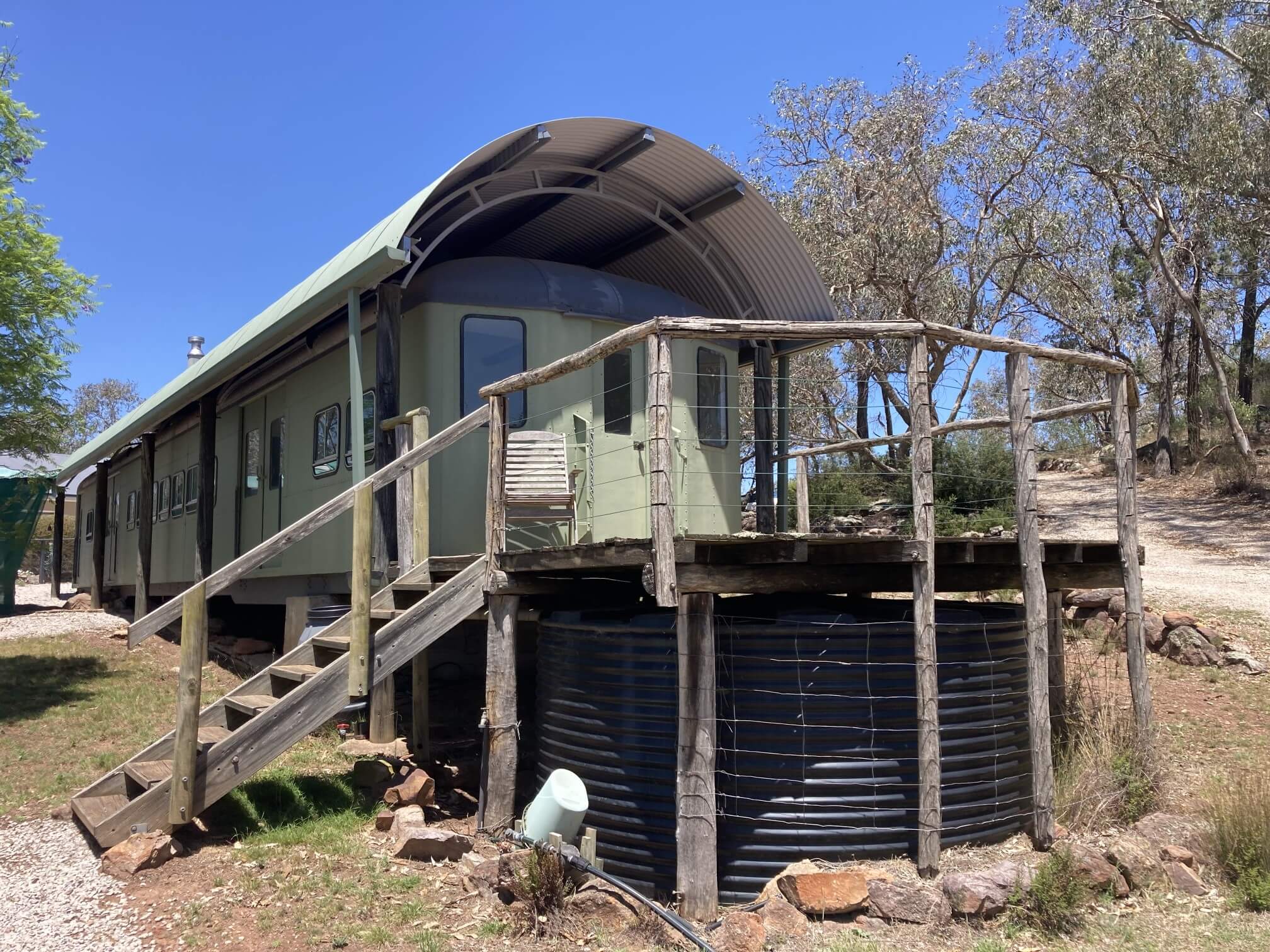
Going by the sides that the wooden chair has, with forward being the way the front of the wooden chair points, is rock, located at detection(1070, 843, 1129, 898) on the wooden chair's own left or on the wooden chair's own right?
on the wooden chair's own left

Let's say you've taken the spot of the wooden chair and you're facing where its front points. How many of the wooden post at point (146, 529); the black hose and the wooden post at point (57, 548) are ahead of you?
1

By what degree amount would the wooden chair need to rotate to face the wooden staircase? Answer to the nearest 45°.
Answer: approximately 45° to its right

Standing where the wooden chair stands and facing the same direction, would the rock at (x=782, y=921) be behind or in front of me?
in front

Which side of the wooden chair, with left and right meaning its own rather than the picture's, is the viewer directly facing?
front

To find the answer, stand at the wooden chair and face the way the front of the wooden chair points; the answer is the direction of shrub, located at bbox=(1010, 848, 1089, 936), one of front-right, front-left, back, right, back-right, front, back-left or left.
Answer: front-left

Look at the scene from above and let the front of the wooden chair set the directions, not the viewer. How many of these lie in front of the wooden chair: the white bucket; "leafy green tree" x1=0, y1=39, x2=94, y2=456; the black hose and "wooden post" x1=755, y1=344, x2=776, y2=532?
2

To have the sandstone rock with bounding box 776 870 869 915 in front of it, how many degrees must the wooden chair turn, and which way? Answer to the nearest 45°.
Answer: approximately 45° to its left

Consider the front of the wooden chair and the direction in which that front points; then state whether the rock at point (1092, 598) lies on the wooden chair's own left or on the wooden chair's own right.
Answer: on the wooden chair's own left

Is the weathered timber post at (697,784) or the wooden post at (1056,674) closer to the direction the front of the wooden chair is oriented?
the weathered timber post

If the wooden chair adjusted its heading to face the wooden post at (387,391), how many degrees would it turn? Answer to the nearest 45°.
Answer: approximately 90° to its right

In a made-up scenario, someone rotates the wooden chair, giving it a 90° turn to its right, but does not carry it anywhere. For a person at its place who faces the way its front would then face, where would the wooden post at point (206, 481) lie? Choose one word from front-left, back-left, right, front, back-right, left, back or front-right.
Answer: front-right

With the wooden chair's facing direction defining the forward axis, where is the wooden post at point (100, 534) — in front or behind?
behind

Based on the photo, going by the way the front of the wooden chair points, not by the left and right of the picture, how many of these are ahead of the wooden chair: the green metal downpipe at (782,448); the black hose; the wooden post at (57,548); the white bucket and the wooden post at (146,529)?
2

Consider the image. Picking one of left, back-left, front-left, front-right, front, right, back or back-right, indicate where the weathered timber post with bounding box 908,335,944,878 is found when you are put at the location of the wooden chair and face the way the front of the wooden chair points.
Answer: front-left

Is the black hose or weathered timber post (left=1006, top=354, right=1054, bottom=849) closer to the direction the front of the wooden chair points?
the black hose

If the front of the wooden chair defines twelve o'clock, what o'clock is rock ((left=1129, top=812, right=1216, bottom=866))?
The rock is roughly at 10 o'clock from the wooden chair.

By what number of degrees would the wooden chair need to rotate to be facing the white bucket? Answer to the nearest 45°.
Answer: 0° — it already faces it
